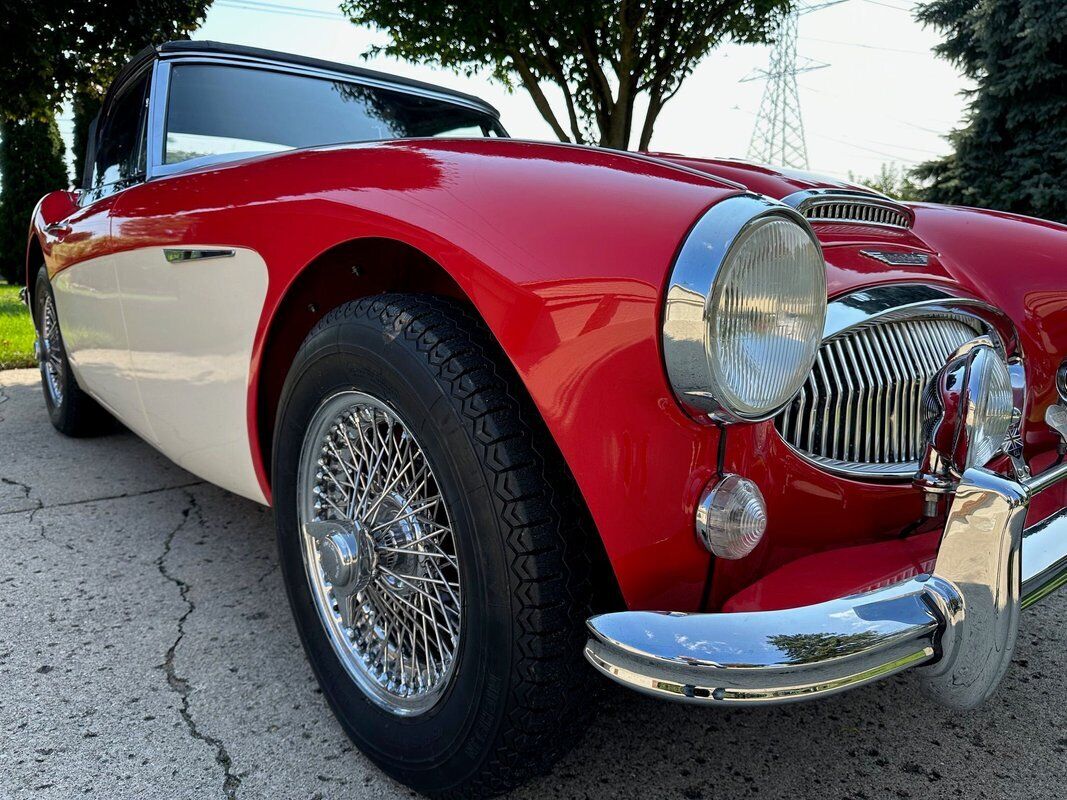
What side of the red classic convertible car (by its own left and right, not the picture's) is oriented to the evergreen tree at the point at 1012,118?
left

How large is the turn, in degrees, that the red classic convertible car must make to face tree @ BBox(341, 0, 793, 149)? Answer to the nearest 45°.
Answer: approximately 135° to its left

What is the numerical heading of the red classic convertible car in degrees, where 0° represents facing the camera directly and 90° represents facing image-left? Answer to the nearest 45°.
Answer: approximately 315°

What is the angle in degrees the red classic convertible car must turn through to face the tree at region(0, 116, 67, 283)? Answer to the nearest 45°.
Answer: approximately 180°

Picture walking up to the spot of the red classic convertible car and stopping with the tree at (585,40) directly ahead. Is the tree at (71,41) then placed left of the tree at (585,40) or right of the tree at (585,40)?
left

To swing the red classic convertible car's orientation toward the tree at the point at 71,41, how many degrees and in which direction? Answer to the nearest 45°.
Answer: approximately 180°
